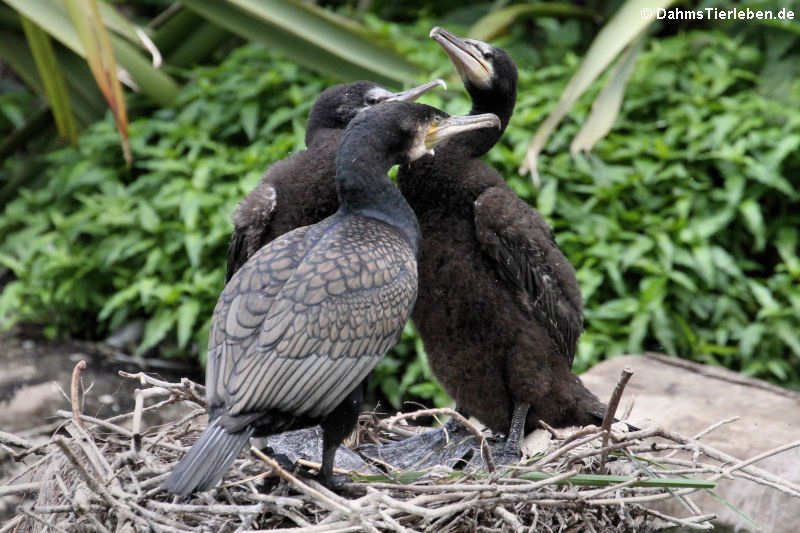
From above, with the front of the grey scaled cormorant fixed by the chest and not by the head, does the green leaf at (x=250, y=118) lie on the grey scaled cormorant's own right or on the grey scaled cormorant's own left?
on the grey scaled cormorant's own left

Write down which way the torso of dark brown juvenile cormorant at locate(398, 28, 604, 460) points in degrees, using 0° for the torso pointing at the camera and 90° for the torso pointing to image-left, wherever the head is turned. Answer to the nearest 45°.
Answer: approximately 45°

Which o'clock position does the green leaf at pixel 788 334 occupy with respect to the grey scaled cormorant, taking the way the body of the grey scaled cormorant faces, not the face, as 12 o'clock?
The green leaf is roughly at 12 o'clock from the grey scaled cormorant.

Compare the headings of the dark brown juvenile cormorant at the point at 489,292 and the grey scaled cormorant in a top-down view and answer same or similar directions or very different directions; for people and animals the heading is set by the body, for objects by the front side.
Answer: very different directions

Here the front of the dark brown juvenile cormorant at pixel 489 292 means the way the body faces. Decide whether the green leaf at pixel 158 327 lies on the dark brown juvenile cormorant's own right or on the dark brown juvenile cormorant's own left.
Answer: on the dark brown juvenile cormorant's own right

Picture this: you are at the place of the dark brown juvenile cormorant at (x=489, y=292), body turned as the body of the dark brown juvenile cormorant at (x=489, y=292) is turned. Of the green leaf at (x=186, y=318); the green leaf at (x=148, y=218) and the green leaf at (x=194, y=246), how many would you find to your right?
3

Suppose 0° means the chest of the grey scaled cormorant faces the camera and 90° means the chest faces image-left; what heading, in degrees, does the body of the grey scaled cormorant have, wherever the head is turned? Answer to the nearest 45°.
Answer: approximately 225°

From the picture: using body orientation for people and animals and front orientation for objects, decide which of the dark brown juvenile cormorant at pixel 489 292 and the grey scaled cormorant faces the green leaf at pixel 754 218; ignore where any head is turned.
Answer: the grey scaled cormorant

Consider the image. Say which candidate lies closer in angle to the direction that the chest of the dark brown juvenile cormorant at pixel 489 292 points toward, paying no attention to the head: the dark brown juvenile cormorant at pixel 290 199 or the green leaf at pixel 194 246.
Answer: the dark brown juvenile cormorant

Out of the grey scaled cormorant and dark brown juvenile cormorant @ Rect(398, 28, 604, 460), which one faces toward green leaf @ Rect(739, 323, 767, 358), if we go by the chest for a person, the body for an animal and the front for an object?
the grey scaled cormorant

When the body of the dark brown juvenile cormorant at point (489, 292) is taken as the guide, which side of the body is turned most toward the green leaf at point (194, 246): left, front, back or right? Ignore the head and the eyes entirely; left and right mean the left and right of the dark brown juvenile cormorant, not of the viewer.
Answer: right
